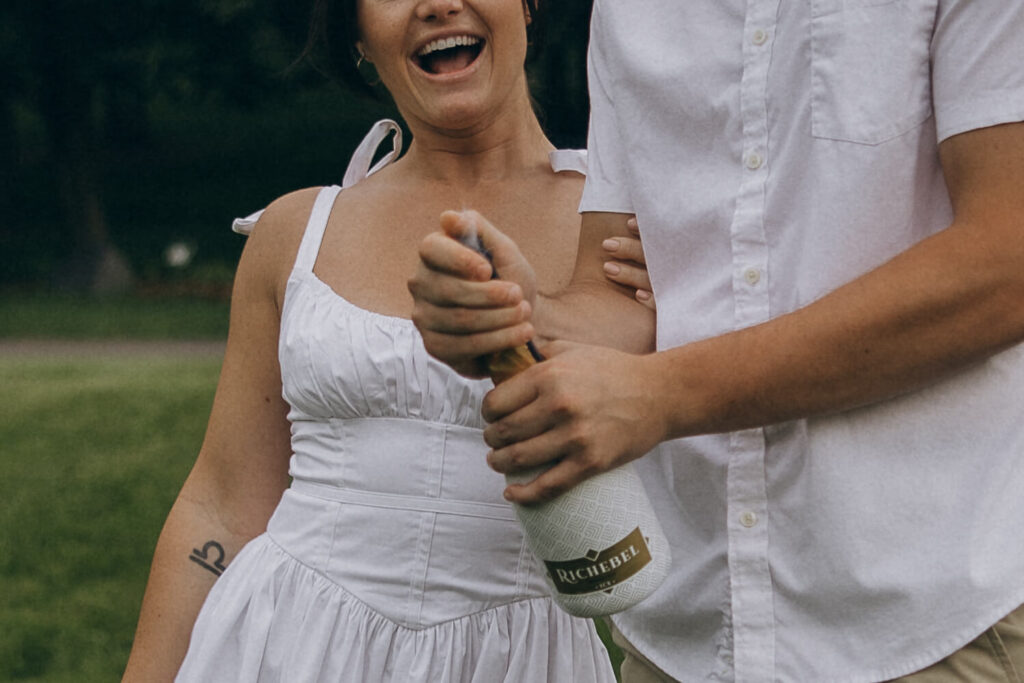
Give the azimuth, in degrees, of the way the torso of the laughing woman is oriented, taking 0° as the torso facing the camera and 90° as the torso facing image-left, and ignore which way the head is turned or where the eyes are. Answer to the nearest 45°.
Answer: approximately 0°
